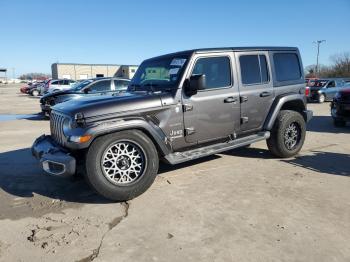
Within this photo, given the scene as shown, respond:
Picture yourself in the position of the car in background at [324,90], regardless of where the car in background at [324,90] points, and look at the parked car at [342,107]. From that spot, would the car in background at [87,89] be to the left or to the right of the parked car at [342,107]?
right

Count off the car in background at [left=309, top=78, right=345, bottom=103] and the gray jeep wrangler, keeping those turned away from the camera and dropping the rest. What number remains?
0

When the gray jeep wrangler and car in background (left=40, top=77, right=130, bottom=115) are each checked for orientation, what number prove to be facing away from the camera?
0

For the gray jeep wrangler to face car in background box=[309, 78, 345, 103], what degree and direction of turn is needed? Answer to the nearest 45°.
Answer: approximately 180°

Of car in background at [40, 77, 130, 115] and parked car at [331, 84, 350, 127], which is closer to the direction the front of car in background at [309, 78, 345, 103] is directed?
the car in background

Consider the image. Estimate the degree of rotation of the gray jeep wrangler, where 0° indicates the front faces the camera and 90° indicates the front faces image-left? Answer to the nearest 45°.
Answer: approximately 45°

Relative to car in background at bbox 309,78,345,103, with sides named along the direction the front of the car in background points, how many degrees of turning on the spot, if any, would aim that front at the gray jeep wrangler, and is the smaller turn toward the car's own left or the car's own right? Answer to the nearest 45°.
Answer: approximately 45° to the car's own left

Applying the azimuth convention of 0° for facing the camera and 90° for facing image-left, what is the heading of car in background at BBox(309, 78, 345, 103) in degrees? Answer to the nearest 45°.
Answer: approximately 45°

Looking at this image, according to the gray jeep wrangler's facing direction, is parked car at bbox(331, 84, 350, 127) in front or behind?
behind

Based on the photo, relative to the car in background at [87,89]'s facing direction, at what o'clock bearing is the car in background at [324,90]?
the car in background at [324,90] is roughly at 7 o'clock from the car in background at [87,89].

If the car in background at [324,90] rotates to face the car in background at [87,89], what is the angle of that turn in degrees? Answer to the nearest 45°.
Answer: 0° — it already faces it
